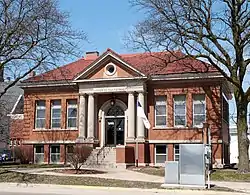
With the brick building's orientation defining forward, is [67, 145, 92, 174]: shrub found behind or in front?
in front

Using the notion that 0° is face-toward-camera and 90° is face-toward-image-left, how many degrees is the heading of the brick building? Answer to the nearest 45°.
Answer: approximately 0°

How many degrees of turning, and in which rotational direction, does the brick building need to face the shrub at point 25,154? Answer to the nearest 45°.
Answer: approximately 90° to its right
